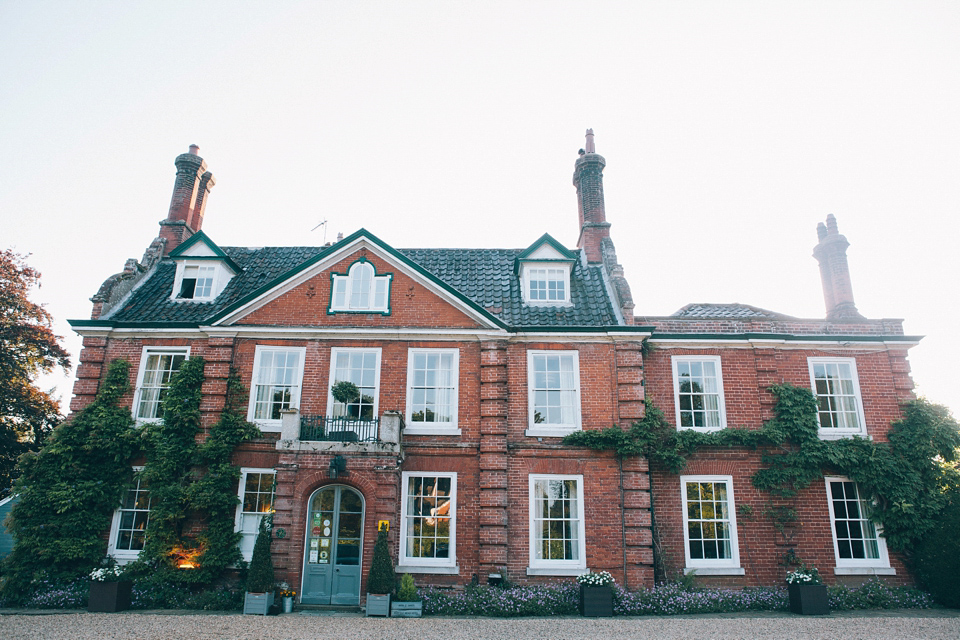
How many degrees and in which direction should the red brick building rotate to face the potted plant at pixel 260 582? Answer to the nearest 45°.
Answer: approximately 90° to its right

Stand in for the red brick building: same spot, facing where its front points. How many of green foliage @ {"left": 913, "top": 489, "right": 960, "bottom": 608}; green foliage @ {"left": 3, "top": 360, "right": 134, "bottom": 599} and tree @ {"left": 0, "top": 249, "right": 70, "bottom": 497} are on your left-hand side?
1

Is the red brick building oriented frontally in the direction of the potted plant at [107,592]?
no

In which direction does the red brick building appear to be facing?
toward the camera

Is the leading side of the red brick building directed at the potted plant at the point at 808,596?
no
